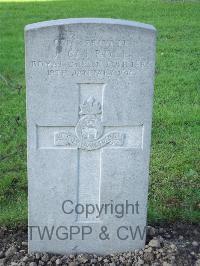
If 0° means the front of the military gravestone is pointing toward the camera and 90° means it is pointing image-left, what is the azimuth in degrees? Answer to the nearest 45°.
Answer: approximately 0°
